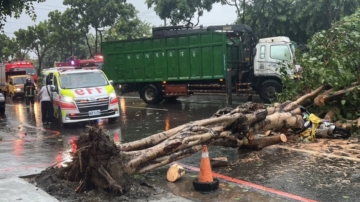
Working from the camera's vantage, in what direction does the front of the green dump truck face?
facing to the right of the viewer

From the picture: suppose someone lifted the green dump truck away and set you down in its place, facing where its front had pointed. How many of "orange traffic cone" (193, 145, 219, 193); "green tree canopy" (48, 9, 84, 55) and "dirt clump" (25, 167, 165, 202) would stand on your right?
2

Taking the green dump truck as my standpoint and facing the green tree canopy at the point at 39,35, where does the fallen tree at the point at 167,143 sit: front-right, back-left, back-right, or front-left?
back-left

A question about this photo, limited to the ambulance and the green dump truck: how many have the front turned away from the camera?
0

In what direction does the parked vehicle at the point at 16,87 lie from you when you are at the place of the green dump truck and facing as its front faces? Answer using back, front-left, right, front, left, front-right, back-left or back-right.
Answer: back-left

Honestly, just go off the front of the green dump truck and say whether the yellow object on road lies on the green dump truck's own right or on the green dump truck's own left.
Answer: on the green dump truck's own right

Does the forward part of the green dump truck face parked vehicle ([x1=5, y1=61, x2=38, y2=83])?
no

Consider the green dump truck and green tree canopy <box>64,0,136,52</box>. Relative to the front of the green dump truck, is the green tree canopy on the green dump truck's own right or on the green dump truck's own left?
on the green dump truck's own left

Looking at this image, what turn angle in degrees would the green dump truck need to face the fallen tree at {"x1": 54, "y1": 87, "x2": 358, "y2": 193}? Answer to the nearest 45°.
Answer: approximately 90° to its right

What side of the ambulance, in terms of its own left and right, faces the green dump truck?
left
